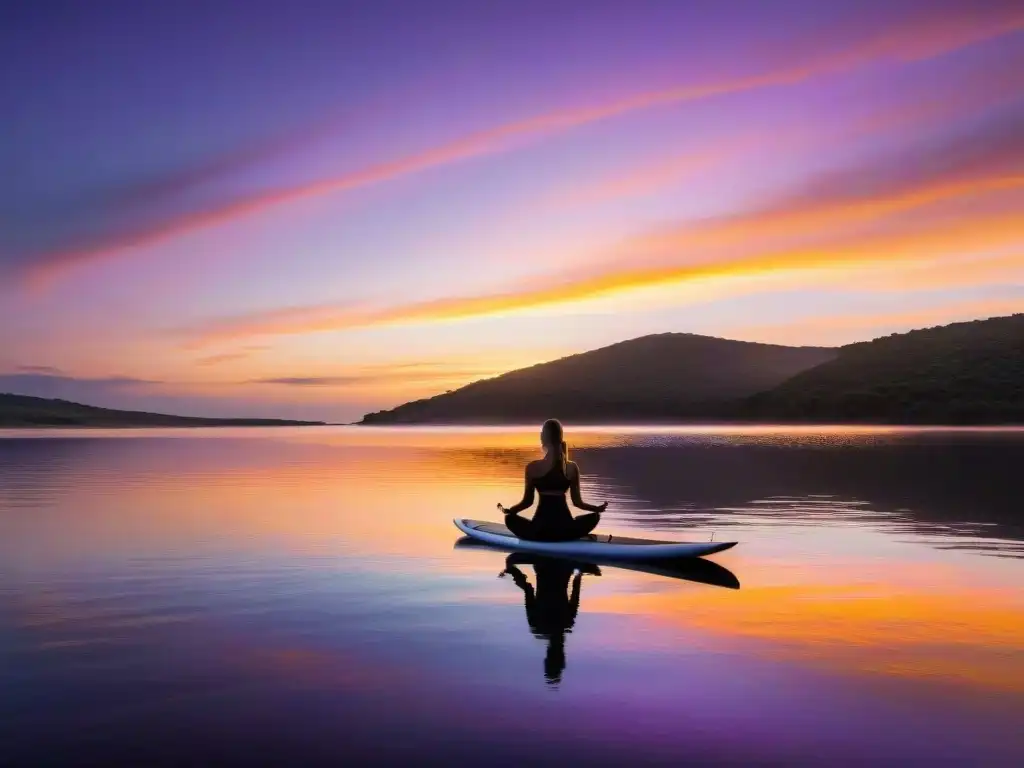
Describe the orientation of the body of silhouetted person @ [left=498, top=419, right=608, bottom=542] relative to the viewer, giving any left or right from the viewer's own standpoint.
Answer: facing away from the viewer
